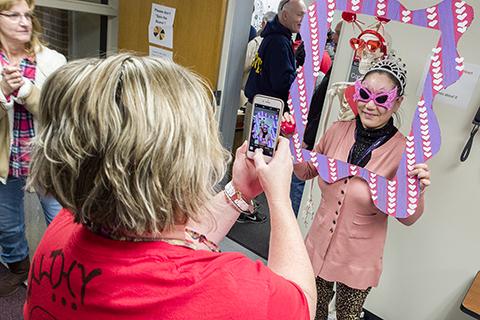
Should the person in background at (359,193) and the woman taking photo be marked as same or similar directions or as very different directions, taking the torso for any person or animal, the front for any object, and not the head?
very different directions

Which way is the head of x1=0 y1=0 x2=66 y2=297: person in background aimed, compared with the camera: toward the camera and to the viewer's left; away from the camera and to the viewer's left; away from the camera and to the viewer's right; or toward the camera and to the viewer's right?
toward the camera and to the viewer's right

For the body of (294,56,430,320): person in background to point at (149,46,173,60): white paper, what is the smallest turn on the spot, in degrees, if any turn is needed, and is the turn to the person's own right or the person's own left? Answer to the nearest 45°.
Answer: approximately 90° to the person's own right

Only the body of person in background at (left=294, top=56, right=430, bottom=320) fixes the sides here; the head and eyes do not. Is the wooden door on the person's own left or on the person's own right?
on the person's own right

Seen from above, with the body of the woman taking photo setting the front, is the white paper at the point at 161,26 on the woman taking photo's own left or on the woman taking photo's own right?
on the woman taking photo's own left

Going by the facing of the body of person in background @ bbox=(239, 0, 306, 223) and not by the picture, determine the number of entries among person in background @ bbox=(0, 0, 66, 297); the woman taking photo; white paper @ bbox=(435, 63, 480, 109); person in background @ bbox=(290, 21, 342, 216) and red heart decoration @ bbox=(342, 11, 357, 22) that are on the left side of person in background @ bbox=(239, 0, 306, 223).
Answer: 0

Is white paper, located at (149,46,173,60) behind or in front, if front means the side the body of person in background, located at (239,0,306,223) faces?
behind

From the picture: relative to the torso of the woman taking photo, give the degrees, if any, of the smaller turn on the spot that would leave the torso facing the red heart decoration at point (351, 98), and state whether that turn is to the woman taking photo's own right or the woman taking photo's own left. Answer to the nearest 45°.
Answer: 0° — they already face it

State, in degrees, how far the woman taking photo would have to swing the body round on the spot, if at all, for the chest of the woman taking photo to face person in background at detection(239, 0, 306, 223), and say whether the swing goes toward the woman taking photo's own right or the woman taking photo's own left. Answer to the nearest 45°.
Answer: approximately 45° to the woman taking photo's own left

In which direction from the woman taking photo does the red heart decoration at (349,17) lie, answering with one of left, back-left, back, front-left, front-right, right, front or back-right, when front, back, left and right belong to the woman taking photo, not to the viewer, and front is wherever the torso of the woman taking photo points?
front

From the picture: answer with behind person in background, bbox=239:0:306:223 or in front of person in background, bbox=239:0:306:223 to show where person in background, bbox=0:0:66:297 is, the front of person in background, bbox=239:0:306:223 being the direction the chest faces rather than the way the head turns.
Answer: behind

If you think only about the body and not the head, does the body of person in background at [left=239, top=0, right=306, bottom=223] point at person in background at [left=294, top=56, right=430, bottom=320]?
no

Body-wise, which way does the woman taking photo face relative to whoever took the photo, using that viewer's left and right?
facing away from the viewer and to the right of the viewer

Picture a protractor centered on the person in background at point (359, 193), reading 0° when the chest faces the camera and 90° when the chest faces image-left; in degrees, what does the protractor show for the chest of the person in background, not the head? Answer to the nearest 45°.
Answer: approximately 45°

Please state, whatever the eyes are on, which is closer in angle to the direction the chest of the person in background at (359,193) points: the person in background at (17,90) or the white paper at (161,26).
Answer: the person in background
